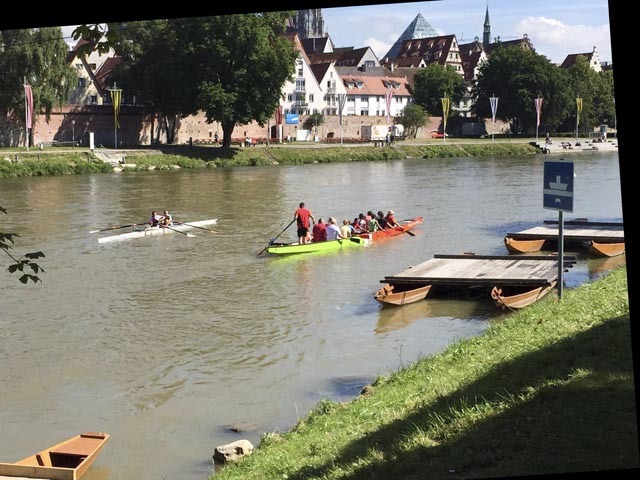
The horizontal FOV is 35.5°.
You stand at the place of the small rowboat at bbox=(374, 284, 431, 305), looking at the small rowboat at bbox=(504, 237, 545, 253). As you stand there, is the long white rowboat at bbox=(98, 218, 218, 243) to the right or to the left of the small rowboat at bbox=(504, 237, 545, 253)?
left

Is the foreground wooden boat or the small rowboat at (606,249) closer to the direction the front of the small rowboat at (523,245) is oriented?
the foreground wooden boat

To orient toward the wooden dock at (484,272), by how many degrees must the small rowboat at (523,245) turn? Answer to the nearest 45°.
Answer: approximately 45° to its left

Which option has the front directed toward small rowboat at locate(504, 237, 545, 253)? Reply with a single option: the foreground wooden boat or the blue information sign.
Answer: the foreground wooden boat

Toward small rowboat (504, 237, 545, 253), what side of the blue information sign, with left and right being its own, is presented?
back

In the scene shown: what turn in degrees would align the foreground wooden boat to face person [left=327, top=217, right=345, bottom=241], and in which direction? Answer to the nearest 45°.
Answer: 0° — it already faces them

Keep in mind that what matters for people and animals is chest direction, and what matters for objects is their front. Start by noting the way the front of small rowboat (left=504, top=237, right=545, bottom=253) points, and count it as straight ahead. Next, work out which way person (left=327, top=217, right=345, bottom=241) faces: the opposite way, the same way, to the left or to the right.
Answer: the opposite way

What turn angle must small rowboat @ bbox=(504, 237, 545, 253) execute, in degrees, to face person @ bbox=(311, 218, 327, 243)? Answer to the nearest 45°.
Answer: approximately 45° to its right

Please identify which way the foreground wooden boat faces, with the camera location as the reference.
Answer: facing away from the viewer and to the right of the viewer

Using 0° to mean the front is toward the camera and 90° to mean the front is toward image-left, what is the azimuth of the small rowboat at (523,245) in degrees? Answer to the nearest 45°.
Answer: approximately 45°
